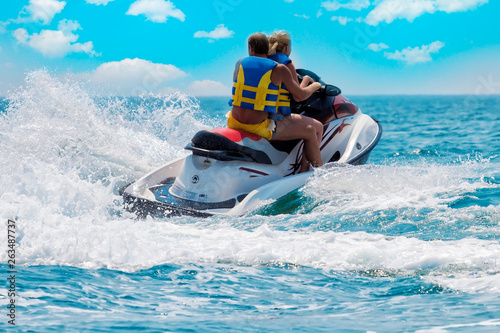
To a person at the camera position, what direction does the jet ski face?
facing away from the viewer and to the right of the viewer
